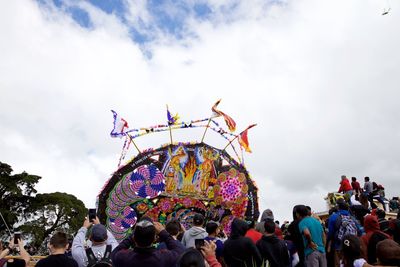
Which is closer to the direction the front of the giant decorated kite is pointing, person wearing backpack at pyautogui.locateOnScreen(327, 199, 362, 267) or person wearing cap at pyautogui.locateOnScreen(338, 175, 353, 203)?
the person wearing backpack

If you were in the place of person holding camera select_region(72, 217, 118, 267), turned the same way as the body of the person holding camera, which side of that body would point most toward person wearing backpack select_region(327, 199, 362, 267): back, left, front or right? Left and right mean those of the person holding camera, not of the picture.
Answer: right

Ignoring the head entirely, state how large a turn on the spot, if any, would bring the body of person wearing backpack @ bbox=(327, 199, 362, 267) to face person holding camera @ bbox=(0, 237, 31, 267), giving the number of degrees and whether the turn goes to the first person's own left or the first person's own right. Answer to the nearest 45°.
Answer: approximately 90° to the first person's own left

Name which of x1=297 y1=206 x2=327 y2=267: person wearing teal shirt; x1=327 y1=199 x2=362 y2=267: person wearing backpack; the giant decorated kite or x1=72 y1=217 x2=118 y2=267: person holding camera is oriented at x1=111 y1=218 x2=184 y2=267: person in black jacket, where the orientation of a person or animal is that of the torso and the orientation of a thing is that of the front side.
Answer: the giant decorated kite

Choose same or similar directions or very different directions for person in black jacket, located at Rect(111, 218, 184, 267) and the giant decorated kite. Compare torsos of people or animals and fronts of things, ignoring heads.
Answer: very different directions

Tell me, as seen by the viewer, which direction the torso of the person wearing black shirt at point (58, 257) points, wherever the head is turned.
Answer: away from the camera

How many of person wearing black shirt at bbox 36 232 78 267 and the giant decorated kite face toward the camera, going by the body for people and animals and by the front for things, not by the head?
1

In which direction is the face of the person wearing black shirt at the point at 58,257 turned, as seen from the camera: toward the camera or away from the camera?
away from the camera

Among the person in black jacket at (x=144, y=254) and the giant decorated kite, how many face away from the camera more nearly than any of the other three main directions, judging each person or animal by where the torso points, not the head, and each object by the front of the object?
1

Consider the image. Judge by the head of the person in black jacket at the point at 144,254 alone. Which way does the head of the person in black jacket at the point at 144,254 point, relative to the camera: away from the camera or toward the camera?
away from the camera

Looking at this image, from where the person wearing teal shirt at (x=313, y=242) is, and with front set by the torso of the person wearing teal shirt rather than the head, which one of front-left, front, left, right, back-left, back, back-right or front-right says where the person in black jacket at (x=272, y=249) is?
left

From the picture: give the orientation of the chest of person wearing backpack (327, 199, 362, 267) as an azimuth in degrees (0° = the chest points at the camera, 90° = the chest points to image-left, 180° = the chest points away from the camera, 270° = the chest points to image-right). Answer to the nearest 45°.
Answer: approximately 135°

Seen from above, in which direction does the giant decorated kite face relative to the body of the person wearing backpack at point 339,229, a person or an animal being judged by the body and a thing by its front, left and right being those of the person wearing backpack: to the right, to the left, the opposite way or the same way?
the opposite way

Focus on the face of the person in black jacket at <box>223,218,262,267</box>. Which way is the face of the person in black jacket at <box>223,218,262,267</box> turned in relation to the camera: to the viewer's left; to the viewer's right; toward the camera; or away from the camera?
away from the camera

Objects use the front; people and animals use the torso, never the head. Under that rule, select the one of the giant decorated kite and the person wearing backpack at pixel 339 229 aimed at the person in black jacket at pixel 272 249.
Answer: the giant decorated kite
